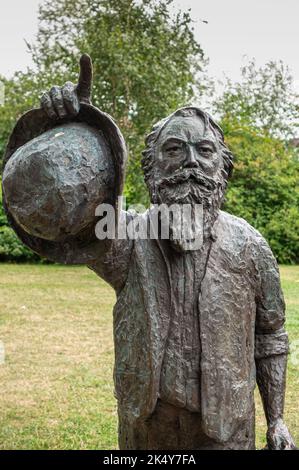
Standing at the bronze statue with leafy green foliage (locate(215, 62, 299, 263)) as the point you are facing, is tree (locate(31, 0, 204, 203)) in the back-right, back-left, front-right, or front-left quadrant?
front-left

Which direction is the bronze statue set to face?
toward the camera

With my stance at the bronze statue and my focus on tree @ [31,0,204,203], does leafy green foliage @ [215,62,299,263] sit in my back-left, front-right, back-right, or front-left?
front-right

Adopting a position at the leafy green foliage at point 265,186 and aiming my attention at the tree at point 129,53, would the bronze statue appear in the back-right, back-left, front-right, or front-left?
front-left

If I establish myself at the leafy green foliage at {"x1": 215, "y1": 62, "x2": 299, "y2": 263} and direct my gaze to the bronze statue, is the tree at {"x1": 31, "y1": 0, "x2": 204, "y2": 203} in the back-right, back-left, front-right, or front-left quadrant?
front-right

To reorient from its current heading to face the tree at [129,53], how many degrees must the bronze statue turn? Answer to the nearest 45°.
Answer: approximately 180°

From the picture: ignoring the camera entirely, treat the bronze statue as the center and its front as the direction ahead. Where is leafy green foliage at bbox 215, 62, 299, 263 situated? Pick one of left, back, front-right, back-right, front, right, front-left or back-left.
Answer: back
